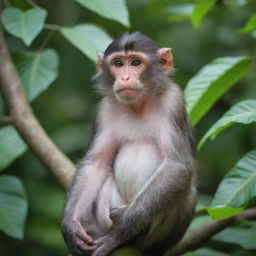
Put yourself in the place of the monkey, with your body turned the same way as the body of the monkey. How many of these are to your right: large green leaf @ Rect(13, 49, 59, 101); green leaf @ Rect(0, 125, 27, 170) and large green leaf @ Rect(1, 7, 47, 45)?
3

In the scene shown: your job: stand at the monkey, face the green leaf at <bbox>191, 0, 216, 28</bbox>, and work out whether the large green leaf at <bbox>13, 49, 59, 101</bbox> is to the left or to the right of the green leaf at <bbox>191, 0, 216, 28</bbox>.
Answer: left

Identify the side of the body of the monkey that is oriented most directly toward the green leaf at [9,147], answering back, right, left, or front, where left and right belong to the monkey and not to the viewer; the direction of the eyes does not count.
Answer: right

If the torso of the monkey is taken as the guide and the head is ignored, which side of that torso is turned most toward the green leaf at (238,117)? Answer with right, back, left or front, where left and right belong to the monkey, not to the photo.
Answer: left

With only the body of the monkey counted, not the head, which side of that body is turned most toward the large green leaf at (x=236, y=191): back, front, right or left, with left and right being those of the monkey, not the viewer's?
left

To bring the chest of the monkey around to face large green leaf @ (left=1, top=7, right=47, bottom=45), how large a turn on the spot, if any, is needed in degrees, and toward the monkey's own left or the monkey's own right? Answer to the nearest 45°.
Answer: approximately 90° to the monkey's own right

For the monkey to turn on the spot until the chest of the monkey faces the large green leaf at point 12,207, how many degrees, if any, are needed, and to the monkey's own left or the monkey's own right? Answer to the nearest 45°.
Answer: approximately 45° to the monkey's own right
